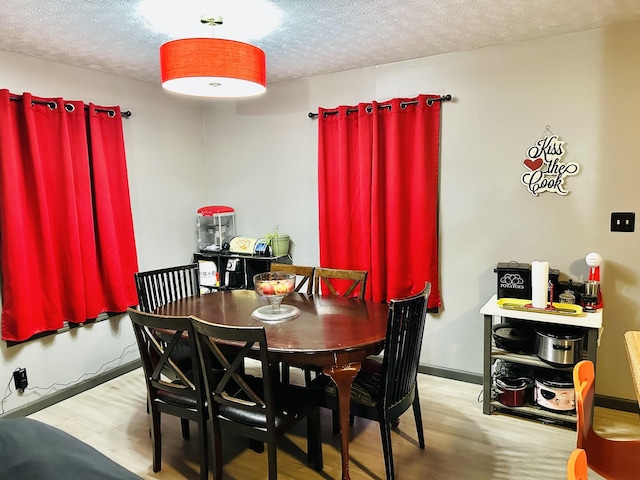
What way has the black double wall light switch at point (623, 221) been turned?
toward the camera

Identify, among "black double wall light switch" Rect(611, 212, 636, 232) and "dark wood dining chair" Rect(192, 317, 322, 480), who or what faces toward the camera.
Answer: the black double wall light switch

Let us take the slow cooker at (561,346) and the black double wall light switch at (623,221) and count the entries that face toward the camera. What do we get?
2

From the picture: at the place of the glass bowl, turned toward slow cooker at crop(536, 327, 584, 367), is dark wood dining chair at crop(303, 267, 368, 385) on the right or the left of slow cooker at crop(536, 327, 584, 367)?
left

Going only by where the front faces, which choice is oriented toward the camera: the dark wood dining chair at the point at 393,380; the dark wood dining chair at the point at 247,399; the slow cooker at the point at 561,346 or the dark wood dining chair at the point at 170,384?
the slow cooker

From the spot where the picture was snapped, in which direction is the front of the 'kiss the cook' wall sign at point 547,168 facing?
facing the viewer

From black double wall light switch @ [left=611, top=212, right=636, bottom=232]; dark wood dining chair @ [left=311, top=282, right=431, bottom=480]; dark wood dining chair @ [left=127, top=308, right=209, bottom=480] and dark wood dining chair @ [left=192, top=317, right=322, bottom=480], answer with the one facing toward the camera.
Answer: the black double wall light switch

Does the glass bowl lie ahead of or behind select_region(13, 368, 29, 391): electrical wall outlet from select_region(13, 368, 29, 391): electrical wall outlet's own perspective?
ahead

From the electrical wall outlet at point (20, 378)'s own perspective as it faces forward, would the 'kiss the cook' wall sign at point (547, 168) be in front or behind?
in front

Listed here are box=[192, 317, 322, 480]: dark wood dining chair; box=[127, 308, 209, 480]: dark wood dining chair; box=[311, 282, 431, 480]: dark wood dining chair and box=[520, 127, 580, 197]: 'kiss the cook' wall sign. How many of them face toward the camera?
1

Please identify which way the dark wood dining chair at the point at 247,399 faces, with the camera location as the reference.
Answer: facing away from the viewer and to the right of the viewer

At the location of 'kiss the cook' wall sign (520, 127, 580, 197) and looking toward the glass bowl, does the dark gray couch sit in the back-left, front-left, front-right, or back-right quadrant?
front-left

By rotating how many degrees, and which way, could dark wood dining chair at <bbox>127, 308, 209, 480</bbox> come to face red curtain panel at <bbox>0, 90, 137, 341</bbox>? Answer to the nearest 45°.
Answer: approximately 90° to its left

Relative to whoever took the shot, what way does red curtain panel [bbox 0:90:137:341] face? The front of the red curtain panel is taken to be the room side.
facing the viewer and to the right of the viewer

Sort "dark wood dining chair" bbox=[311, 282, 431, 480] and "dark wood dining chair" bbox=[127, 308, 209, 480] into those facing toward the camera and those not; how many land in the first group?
0

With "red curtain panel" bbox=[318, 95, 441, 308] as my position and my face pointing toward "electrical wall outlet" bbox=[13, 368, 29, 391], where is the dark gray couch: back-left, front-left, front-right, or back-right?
front-left

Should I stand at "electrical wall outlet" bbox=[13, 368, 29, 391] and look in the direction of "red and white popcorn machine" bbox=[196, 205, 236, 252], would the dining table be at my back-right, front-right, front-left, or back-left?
front-right
